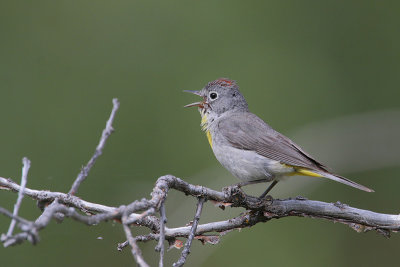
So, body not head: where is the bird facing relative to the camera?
to the viewer's left

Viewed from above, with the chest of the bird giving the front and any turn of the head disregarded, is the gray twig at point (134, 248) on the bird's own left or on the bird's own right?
on the bird's own left

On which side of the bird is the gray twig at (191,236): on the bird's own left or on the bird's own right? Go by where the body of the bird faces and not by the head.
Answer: on the bird's own left
